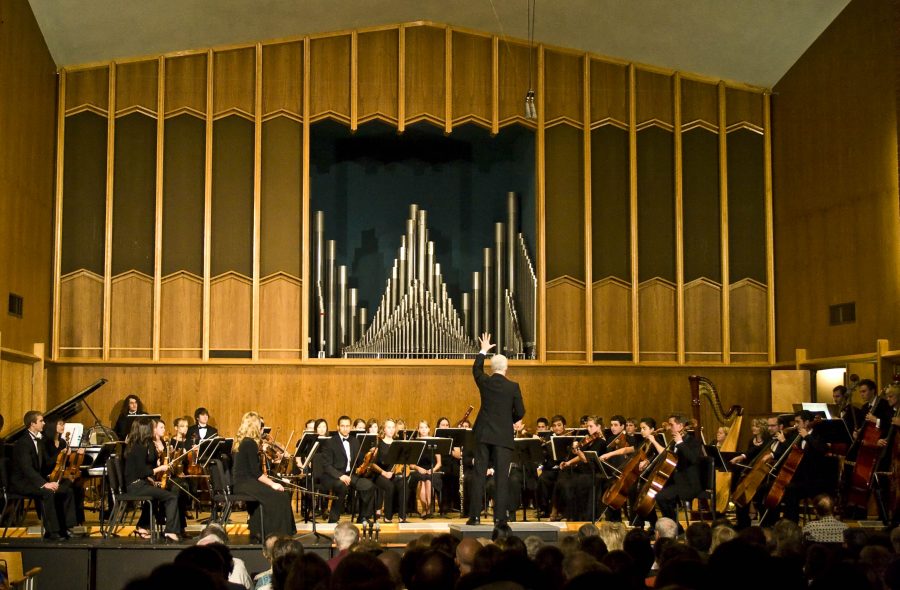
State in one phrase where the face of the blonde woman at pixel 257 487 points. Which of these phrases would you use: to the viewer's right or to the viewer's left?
to the viewer's right

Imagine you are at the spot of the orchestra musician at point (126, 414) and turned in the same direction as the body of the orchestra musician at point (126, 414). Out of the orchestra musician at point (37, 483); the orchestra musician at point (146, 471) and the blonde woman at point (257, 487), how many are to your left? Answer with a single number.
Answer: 0

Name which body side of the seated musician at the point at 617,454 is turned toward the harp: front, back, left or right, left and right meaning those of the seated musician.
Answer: back

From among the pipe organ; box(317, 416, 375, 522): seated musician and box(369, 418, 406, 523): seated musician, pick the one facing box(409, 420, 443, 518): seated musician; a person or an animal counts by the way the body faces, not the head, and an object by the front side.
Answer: the pipe organ

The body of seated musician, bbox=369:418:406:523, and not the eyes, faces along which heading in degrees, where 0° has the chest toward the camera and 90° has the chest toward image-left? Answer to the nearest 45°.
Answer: approximately 315°

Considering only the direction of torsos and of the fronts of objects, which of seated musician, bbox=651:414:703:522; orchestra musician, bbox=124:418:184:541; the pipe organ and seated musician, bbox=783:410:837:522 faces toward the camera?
the pipe organ

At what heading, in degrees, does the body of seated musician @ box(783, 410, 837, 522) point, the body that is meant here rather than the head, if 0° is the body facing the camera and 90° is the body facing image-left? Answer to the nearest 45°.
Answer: approximately 90°

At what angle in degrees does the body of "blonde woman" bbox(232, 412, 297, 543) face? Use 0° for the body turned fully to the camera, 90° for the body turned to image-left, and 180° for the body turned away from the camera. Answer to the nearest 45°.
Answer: approximately 270°

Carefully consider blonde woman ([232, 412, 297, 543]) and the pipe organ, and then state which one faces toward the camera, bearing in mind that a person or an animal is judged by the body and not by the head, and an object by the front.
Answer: the pipe organ

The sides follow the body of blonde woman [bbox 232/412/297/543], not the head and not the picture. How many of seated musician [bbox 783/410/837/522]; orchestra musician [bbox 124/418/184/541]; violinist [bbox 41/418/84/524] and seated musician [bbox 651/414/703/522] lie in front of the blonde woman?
2

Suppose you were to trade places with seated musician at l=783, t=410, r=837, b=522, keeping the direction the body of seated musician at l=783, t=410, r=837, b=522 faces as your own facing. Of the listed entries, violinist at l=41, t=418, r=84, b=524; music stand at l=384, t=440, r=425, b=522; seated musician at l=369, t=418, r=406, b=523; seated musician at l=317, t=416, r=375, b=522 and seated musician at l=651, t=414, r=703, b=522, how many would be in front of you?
5

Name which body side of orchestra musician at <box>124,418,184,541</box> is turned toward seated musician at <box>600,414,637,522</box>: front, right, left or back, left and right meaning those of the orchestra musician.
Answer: front

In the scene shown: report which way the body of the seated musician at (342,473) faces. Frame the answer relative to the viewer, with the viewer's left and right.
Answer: facing the viewer and to the right of the viewer

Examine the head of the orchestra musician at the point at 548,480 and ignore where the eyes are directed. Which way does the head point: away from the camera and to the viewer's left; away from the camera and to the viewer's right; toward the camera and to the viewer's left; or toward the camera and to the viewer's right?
toward the camera and to the viewer's left

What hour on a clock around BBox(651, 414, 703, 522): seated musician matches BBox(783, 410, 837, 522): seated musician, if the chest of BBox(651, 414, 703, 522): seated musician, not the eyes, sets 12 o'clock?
BBox(783, 410, 837, 522): seated musician is roughly at 6 o'clock from BBox(651, 414, 703, 522): seated musician.

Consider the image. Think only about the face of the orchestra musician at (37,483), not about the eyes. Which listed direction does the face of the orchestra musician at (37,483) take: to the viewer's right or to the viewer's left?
to the viewer's right

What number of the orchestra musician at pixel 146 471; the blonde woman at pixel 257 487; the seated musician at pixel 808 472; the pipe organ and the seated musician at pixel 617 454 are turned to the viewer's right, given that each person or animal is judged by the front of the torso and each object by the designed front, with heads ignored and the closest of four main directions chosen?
2

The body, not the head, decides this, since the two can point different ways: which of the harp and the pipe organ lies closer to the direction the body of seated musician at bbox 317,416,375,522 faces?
the harp

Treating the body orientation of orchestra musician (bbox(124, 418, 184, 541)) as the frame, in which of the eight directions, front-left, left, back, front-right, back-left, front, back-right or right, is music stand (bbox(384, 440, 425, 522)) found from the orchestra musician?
front
